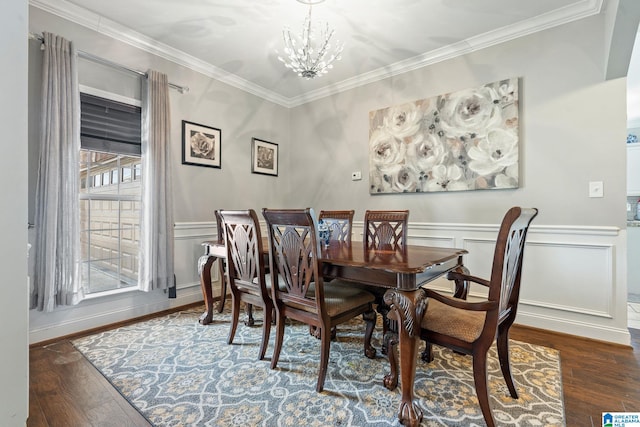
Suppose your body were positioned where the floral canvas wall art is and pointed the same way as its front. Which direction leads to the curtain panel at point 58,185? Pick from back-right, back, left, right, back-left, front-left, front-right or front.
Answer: front

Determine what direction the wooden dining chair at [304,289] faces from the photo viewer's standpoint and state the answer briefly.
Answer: facing away from the viewer and to the right of the viewer

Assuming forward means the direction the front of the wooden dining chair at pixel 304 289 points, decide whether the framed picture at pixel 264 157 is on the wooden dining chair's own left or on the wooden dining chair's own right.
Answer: on the wooden dining chair's own left

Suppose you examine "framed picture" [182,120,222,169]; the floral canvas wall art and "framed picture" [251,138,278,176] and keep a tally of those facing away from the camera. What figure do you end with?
0

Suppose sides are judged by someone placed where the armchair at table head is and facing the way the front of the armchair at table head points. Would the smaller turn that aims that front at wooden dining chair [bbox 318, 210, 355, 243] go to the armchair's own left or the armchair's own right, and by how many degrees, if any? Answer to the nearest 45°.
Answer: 0° — it already faces it

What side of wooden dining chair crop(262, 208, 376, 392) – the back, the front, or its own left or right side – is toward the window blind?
left

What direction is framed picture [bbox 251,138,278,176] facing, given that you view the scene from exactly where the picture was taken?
facing the viewer and to the right of the viewer

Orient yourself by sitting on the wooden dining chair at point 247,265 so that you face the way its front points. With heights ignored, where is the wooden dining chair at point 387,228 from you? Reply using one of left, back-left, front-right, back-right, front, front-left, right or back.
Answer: front-right

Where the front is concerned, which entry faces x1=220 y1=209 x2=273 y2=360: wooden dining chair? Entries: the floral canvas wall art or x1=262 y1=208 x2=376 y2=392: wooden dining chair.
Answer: the floral canvas wall art

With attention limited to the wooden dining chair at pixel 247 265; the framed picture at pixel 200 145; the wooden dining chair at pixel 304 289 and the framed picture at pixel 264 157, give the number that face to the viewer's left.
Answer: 0

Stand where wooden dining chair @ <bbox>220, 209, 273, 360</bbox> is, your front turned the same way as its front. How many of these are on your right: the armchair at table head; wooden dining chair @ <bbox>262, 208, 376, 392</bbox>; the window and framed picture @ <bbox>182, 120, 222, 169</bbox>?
2

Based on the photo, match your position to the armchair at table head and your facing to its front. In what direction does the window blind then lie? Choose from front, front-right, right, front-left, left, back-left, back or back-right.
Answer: front-left

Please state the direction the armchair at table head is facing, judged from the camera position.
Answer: facing away from the viewer and to the left of the viewer

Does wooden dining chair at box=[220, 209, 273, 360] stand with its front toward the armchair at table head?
no

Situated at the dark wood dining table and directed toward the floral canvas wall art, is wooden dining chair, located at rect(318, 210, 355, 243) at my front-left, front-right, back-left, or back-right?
front-left

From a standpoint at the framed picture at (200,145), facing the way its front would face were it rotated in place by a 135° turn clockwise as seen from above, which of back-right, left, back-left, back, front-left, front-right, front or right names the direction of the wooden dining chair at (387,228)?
back-left

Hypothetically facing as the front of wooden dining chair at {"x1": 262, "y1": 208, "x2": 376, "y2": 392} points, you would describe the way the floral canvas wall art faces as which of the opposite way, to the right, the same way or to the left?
the opposite way

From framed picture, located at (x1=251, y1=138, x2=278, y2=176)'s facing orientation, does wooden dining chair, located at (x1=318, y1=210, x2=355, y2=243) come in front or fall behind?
in front

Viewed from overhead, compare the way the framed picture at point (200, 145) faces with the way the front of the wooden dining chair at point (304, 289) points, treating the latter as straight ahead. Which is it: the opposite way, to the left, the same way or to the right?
to the right

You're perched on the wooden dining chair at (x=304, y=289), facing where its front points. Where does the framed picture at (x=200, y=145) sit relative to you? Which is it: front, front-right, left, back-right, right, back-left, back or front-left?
left
